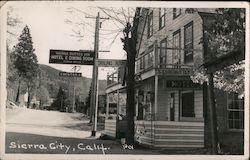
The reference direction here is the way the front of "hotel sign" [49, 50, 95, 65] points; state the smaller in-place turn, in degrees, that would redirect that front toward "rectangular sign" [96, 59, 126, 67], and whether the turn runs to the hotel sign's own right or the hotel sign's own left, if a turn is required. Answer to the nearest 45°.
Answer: approximately 90° to the hotel sign's own left

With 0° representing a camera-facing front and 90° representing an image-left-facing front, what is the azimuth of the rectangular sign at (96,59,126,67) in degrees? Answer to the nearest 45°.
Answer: approximately 0°

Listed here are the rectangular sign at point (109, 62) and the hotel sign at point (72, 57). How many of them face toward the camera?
2
